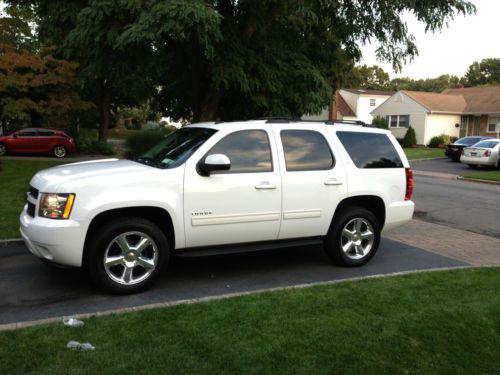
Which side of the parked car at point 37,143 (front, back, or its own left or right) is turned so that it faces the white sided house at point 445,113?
back

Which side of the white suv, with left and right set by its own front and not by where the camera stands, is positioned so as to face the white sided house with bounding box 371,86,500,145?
back

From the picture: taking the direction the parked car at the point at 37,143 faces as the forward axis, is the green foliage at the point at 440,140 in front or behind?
behind

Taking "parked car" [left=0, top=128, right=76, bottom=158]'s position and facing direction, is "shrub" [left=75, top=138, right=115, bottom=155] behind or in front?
behind

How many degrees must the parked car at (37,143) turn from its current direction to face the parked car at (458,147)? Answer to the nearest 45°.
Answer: approximately 180°

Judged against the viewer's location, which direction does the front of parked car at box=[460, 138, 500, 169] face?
facing away from the viewer and to the right of the viewer

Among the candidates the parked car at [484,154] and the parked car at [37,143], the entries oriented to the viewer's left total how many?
1

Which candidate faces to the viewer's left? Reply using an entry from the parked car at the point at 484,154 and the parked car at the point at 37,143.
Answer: the parked car at the point at 37,143

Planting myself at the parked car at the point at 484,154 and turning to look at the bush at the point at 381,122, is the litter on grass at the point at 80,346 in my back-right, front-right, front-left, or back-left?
back-left

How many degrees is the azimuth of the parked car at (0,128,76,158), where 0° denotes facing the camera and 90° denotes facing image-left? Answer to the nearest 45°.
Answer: approximately 90°

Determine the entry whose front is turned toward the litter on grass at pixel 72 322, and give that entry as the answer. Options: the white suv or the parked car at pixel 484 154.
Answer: the white suv

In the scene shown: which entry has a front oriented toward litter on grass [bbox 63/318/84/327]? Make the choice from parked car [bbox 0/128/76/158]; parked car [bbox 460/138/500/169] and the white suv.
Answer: the white suv
